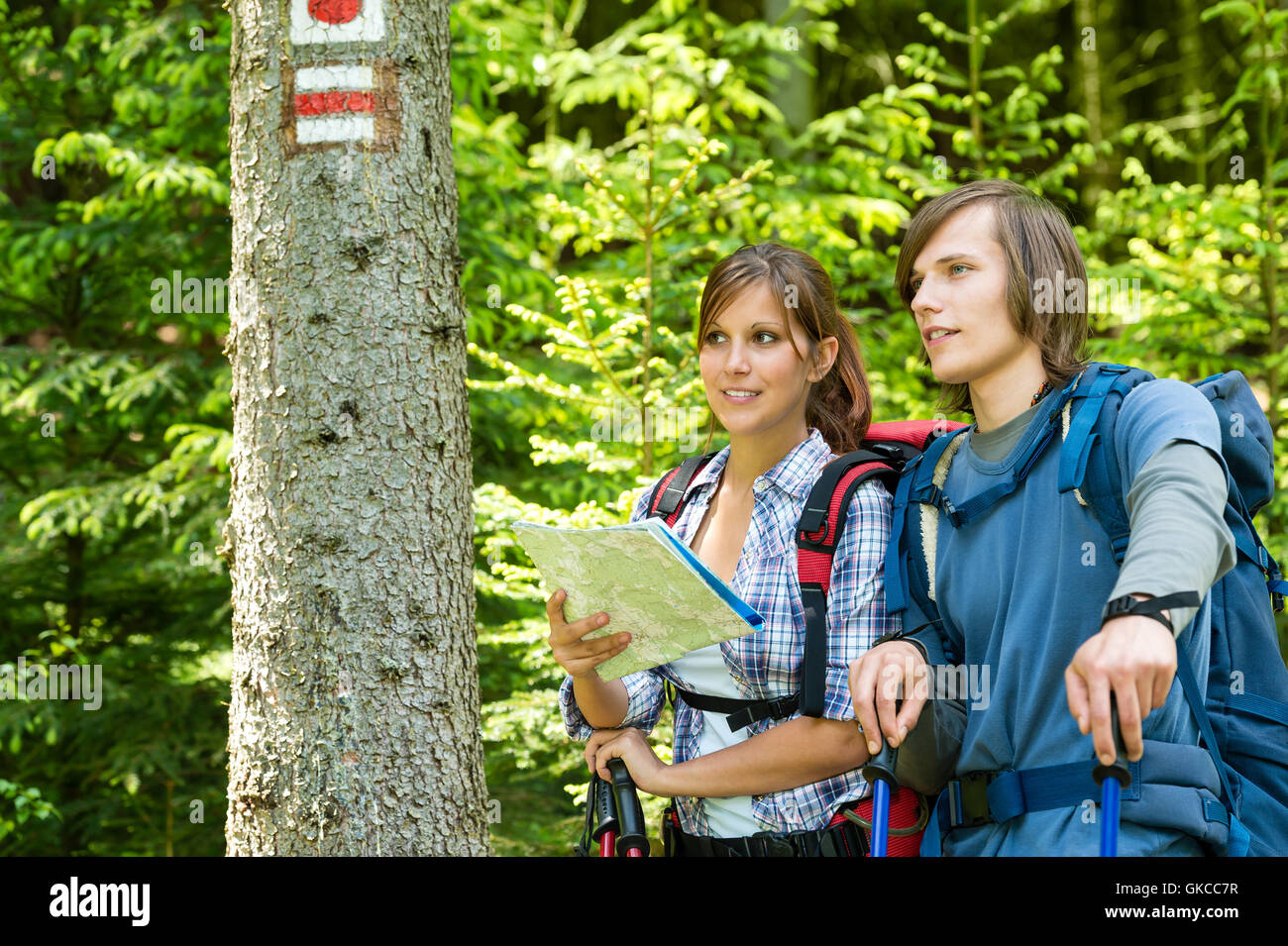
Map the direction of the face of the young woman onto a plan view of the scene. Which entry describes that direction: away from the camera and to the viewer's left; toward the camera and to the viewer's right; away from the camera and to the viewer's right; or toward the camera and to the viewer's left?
toward the camera and to the viewer's left

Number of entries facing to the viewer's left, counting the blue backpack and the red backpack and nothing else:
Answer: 0

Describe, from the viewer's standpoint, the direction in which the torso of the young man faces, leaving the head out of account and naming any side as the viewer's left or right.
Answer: facing the viewer and to the left of the viewer

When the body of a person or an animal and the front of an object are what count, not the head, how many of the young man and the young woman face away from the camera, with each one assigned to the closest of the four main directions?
0

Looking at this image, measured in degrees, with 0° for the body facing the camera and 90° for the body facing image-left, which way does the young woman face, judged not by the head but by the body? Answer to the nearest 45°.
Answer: approximately 45°

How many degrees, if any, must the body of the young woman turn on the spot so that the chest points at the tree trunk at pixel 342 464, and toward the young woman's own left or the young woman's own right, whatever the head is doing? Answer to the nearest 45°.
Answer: approximately 45° to the young woman's own right
